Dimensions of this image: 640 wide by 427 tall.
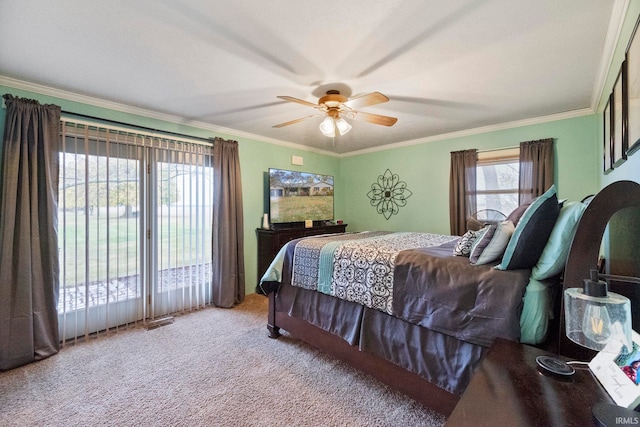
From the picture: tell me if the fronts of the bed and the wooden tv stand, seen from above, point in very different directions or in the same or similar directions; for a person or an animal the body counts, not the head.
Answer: very different directions

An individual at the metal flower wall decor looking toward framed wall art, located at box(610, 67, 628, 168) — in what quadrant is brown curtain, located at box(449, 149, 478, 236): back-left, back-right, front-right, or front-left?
front-left

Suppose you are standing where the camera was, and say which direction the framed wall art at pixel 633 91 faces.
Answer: facing to the left of the viewer

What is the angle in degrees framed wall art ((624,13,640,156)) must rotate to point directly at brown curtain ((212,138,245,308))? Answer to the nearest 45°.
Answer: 0° — it already faces it

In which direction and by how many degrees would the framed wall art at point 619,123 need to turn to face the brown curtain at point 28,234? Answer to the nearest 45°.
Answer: approximately 45° to its left

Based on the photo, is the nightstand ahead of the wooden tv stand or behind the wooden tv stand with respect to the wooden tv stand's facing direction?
ahead

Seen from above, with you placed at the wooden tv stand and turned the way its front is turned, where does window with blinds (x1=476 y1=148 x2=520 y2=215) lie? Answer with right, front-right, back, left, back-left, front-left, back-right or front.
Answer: front-left

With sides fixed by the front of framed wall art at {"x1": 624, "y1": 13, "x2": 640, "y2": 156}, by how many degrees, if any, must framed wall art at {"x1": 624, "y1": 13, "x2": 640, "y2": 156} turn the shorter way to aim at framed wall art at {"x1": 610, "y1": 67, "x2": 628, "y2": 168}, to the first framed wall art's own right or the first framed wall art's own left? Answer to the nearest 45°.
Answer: approximately 90° to the first framed wall art's own right

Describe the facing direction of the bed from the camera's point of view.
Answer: facing away from the viewer and to the left of the viewer

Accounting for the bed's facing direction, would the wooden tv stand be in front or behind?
in front

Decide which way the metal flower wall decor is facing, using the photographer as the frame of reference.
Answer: facing the viewer and to the left of the viewer

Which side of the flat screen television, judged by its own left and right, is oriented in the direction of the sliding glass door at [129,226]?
right

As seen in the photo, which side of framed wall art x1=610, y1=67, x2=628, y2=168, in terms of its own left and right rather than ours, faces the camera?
left

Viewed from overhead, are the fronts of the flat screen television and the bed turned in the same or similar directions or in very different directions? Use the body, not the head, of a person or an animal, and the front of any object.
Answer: very different directions

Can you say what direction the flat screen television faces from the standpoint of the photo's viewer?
facing the viewer and to the right of the viewer

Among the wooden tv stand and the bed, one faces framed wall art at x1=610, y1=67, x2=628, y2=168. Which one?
the wooden tv stand

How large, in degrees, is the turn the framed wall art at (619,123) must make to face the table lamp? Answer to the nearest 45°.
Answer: approximately 90° to its left

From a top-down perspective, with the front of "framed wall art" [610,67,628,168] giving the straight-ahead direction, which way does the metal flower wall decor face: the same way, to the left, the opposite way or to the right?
to the left
